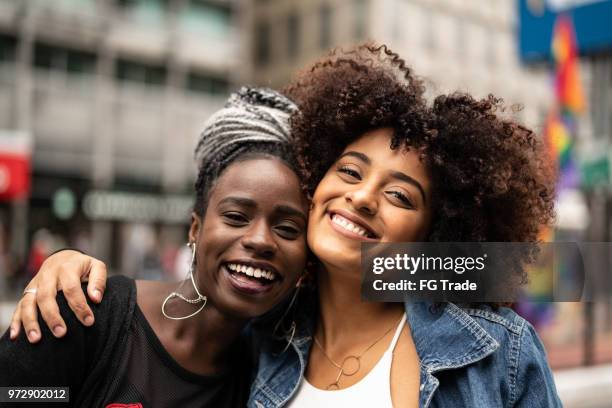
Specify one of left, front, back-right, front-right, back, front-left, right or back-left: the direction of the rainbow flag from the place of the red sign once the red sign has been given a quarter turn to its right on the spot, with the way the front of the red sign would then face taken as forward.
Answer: back-left

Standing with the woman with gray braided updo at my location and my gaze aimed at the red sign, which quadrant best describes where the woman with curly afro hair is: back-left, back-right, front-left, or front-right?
back-right

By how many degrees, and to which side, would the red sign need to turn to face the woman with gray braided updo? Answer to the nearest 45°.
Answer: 0° — it already faces them

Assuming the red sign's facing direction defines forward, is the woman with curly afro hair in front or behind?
in front

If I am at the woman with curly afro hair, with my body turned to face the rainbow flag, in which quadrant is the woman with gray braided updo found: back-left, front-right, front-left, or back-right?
back-left

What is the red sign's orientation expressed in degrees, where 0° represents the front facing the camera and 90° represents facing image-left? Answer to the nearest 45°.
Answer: approximately 0°
